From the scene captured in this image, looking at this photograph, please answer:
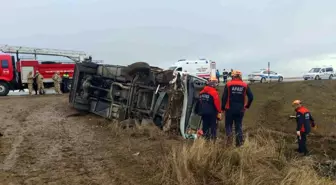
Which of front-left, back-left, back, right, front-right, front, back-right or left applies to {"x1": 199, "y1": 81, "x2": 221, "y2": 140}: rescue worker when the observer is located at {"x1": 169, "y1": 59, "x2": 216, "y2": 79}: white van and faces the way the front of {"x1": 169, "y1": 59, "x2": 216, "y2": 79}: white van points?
left

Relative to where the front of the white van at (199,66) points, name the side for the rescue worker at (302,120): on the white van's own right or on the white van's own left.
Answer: on the white van's own left

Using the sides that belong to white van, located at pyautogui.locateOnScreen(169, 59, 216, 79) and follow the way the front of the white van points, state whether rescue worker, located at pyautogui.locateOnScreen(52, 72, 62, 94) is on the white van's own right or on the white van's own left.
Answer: on the white van's own left

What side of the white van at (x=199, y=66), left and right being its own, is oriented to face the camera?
left

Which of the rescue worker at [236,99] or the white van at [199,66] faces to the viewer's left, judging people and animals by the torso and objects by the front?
the white van

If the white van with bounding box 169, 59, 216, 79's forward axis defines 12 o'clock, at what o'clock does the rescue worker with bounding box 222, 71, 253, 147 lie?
The rescue worker is roughly at 9 o'clock from the white van.

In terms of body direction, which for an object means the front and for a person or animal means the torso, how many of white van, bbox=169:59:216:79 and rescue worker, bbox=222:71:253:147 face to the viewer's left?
1

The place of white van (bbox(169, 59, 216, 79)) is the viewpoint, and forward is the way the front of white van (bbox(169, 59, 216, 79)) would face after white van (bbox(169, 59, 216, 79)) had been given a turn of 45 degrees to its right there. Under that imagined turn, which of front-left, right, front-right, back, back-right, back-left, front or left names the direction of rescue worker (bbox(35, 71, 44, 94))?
left

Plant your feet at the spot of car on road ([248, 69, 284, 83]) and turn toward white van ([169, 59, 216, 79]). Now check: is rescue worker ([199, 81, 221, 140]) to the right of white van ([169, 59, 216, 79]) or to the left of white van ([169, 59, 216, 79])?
left
